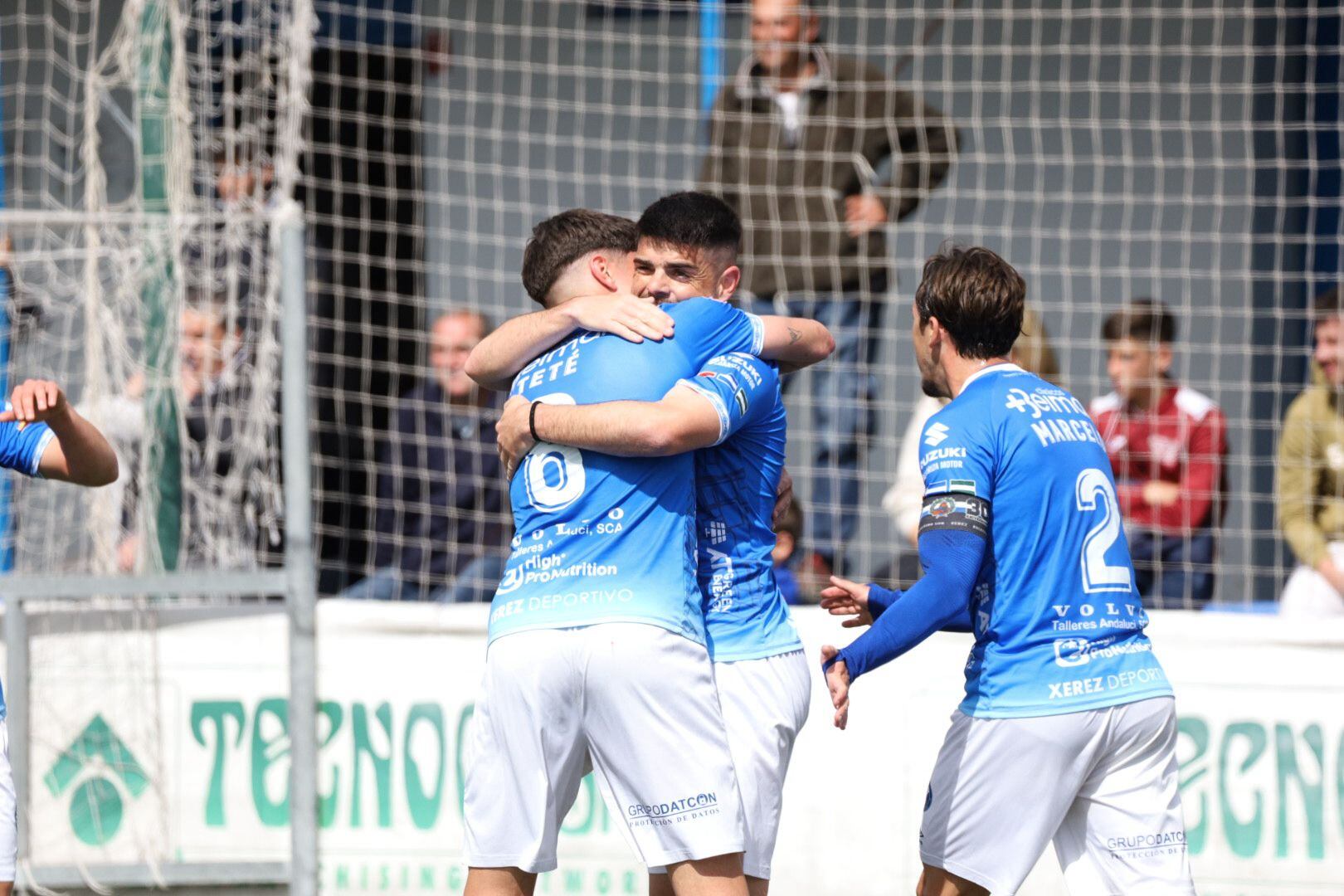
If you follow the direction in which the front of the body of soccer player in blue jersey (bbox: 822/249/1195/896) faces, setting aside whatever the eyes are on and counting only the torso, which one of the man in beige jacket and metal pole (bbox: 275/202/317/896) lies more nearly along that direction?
the metal pole

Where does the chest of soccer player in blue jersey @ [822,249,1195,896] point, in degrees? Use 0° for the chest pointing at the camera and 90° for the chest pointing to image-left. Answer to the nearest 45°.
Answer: approximately 135°

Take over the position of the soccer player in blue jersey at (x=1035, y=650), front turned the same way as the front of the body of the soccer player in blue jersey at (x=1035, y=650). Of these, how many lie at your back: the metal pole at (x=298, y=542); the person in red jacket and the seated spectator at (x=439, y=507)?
0

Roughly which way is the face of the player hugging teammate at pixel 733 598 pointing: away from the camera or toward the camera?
toward the camera

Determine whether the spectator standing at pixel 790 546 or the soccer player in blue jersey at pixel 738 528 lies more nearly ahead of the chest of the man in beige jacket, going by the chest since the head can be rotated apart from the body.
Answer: the soccer player in blue jersey

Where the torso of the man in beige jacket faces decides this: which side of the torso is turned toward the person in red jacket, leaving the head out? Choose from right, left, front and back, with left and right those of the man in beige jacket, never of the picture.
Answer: right

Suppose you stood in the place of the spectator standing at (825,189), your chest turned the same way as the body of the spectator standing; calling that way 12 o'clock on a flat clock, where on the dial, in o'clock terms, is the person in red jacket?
The person in red jacket is roughly at 8 o'clock from the spectator standing.

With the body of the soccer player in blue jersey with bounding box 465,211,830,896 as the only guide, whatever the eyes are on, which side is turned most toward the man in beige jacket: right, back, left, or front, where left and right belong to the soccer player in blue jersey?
front

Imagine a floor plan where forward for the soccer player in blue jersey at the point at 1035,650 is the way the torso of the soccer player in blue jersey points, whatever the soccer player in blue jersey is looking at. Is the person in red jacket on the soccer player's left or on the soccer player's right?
on the soccer player's right

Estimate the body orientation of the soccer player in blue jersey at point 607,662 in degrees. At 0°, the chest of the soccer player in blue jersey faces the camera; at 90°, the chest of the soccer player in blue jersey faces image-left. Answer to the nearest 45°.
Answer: approximately 225°

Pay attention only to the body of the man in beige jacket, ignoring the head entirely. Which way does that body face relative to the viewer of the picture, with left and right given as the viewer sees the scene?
facing the viewer

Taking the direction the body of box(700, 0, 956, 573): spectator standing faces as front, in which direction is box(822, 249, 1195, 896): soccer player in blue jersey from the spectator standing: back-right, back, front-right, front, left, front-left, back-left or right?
front-left

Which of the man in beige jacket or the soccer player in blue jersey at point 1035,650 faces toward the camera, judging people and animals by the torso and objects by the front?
the man in beige jacket

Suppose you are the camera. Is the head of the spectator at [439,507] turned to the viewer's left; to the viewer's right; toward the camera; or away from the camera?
toward the camera

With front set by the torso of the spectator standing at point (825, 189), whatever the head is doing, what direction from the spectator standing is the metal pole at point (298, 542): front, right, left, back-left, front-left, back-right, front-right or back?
front

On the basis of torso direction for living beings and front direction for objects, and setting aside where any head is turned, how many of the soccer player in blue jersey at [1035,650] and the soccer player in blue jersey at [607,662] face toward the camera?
0

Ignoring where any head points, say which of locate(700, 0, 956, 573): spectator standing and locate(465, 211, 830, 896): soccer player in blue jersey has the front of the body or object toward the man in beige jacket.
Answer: the soccer player in blue jersey

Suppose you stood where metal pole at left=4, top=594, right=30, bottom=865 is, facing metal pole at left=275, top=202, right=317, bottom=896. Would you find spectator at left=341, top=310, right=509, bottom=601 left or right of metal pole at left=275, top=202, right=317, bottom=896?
left

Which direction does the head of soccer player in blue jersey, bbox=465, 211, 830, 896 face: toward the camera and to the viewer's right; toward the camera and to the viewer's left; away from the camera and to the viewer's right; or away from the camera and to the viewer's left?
away from the camera and to the viewer's right
